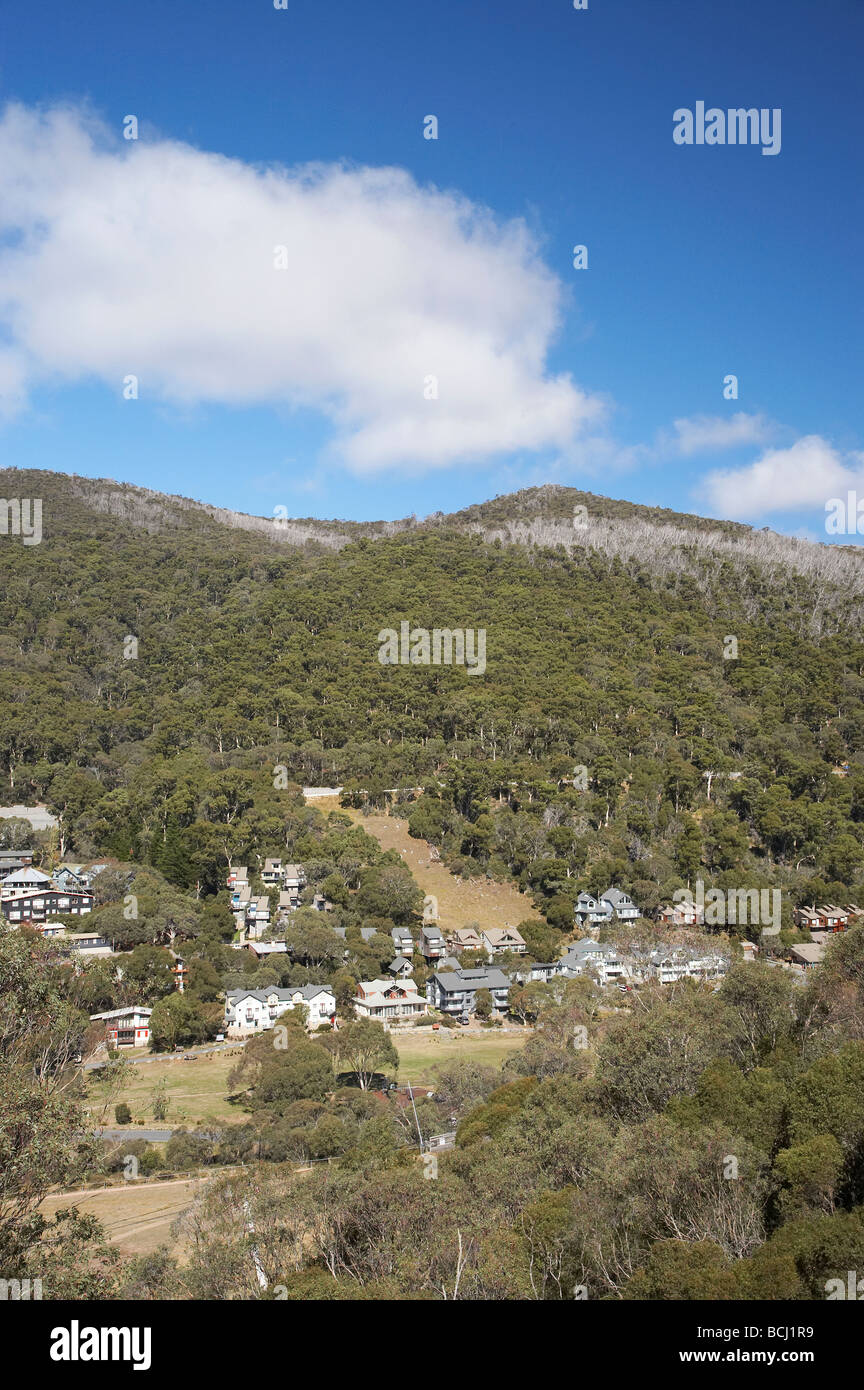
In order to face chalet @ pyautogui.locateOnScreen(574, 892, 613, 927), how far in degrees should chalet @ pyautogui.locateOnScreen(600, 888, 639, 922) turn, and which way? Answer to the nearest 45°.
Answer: approximately 90° to its right

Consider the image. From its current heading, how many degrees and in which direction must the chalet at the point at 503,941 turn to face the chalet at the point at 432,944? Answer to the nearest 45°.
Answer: approximately 90° to its right

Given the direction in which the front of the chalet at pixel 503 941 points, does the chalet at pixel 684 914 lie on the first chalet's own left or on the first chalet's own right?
on the first chalet's own left

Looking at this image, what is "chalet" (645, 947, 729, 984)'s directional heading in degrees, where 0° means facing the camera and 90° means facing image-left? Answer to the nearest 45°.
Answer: approximately 0°

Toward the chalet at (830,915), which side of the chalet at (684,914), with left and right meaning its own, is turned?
left

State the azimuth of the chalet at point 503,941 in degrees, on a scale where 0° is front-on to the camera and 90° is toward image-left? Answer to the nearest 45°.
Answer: approximately 0°

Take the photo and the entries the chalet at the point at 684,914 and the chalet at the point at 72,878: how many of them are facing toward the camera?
2
